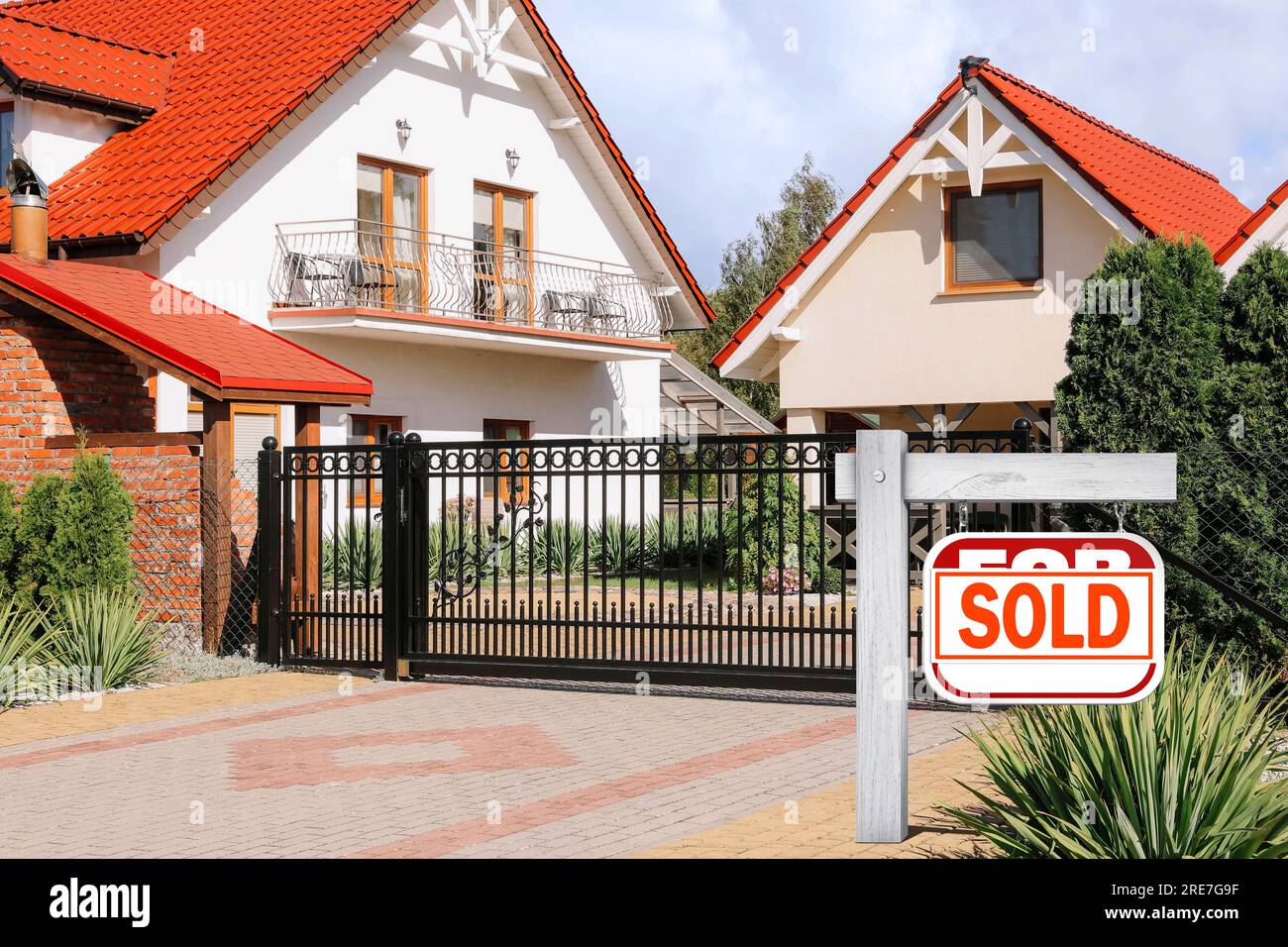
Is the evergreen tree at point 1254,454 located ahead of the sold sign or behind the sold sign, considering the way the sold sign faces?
behind

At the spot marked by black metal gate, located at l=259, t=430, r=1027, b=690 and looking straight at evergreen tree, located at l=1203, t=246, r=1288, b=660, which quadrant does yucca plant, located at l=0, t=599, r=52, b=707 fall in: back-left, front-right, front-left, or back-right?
back-right

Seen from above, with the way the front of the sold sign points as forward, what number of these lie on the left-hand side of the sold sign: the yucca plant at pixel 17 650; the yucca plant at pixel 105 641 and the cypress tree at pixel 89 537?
0

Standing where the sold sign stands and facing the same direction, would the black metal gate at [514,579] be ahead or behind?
behind

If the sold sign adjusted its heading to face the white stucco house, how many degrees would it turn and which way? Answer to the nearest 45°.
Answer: approximately 135° to its right

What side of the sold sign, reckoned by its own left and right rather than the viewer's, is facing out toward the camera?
front

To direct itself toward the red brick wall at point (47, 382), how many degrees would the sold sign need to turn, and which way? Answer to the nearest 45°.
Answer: approximately 135° to its right

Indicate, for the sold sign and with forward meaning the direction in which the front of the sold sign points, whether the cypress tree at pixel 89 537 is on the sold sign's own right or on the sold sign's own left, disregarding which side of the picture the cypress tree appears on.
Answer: on the sold sign's own right

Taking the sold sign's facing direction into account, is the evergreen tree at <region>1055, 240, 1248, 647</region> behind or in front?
behind
